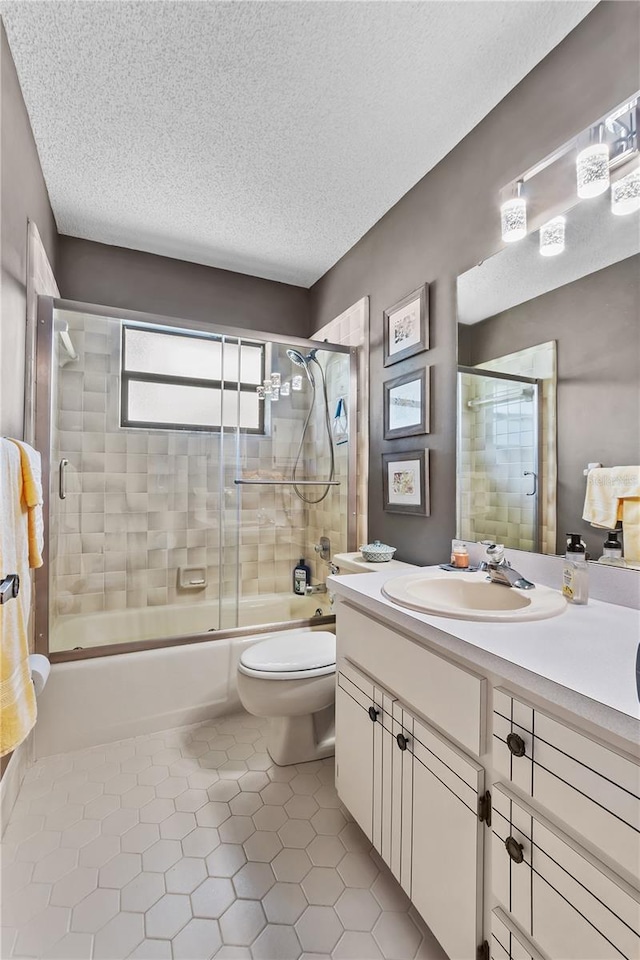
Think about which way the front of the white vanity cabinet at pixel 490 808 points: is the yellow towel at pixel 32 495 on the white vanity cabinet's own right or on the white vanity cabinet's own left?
on the white vanity cabinet's own right

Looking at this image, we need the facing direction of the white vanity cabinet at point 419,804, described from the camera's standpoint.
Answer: facing the viewer and to the left of the viewer

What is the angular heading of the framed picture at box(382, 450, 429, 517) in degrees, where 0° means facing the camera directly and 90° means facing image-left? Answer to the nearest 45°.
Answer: approximately 45°

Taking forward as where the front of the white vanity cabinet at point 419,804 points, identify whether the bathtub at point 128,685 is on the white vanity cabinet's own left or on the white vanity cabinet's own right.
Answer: on the white vanity cabinet's own right

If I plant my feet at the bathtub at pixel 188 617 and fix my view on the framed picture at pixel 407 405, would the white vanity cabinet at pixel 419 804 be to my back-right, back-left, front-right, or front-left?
front-right

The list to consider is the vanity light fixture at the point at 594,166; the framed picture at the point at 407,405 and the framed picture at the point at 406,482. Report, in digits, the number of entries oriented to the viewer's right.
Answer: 0

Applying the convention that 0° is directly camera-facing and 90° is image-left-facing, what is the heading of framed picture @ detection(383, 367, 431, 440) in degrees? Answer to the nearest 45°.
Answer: approximately 45°

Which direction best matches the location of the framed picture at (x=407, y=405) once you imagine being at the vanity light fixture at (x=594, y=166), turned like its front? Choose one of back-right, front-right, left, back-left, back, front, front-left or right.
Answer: right
